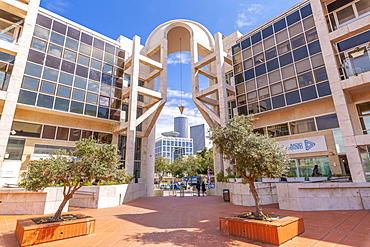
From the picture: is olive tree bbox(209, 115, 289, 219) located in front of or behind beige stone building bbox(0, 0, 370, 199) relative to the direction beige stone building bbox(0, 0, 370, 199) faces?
in front

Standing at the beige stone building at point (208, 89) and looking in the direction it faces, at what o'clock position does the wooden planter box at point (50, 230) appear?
The wooden planter box is roughly at 1 o'clock from the beige stone building.

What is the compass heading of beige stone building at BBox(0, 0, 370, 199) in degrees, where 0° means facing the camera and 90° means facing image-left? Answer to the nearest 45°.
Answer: approximately 0°

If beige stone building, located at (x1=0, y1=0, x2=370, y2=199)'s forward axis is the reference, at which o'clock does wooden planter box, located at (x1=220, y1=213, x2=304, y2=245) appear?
The wooden planter box is roughly at 12 o'clock from the beige stone building.

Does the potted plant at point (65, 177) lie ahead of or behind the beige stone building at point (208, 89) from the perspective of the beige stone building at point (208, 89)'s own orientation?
ahead

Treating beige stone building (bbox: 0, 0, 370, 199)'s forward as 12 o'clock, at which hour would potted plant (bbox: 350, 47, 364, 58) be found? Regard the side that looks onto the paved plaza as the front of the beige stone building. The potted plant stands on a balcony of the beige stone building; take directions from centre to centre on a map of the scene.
The potted plant is roughly at 10 o'clock from the beige stone building.
